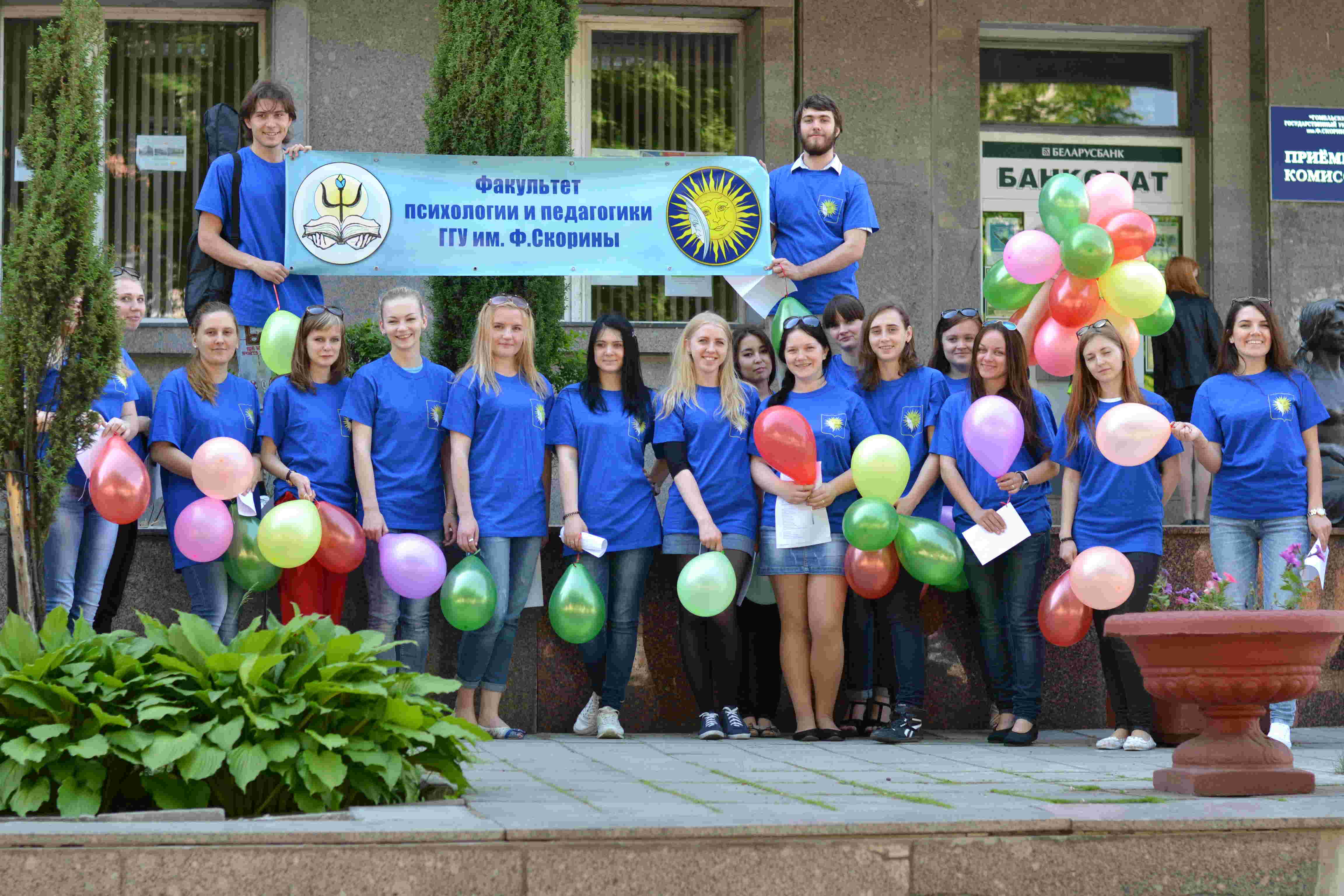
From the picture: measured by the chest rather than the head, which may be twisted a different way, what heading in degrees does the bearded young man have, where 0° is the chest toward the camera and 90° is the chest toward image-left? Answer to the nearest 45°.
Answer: approximately 0°

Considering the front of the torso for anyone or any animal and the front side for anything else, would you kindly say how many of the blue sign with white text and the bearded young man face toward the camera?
2

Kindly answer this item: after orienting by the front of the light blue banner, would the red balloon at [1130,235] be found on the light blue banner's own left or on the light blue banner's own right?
on the light blue banner's own left

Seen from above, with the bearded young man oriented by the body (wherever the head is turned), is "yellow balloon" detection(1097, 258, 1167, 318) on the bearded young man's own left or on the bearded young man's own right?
on the bearded young man's own left

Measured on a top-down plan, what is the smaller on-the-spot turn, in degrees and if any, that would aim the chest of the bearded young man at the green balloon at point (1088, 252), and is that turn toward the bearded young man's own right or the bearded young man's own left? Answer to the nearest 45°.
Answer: approximately 45° to the bearded young man's own left

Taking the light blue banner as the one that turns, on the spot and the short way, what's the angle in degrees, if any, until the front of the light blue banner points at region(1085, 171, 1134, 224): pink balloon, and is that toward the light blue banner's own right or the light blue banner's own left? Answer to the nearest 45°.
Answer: approximately 90° to the light blue banner's own left

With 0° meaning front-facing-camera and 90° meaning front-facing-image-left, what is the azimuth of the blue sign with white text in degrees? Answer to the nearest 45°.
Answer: approximately 0°
